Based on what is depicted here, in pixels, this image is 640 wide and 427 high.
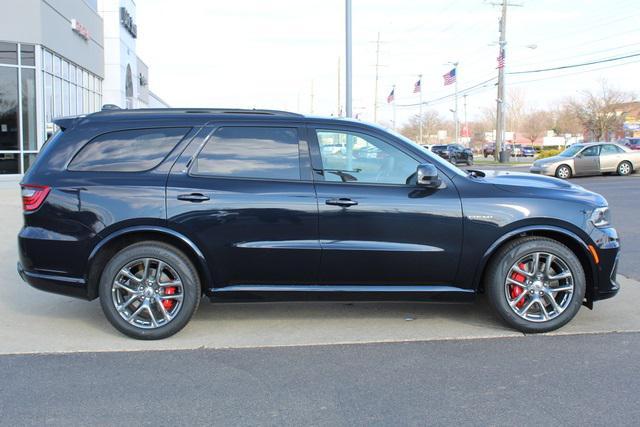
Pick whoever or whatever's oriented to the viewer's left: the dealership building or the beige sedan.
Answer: the beige sedan

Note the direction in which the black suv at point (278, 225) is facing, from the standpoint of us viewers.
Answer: facing to the right of the viewer

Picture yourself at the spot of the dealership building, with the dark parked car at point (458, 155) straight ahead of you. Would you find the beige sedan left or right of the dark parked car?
right

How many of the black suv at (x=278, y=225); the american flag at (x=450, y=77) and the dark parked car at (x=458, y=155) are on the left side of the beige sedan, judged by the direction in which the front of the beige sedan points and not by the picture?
1

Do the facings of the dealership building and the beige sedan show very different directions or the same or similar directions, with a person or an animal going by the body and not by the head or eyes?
very different directions

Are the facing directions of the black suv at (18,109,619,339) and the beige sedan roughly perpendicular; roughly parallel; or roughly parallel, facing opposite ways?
roughly parallel, facing opposite ways

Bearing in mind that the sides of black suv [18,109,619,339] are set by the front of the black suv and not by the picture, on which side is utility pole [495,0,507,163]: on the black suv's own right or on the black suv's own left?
on the black suv's own left

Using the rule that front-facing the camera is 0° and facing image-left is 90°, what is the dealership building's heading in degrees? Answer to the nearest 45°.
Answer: approximately 315°

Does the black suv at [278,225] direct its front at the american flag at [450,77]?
no

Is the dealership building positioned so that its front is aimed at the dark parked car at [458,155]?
no

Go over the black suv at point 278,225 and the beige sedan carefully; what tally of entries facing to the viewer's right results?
1

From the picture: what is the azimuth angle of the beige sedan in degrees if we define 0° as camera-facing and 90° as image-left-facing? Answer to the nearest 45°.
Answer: approximately 90°
